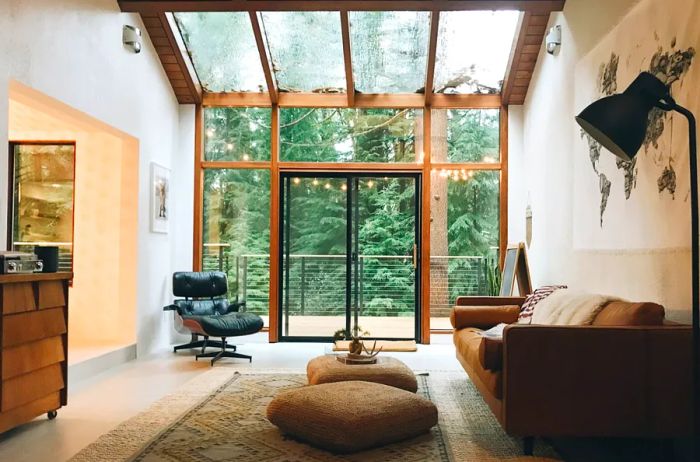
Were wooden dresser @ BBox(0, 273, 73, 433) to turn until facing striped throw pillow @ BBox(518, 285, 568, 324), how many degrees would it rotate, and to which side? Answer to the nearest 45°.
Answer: approximately 45° to its left

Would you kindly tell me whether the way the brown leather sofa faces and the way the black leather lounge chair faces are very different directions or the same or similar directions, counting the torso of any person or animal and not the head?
very different directions

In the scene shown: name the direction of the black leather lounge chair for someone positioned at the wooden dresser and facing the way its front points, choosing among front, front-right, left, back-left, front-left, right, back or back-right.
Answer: left

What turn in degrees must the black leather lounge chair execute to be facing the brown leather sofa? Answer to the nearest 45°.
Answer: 0° — it already faces it

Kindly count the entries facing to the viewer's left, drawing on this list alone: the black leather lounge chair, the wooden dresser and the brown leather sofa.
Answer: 1

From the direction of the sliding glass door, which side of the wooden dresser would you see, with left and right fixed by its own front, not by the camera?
left

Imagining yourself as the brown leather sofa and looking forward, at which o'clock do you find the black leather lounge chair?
The black leather lounge chair is roughly at 1 o'clock from the brown leather sofa.

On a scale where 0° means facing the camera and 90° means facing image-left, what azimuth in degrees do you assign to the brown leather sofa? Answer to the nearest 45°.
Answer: approximately 90°

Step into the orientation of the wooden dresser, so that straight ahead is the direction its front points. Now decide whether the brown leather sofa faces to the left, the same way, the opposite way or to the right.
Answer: the opposite way

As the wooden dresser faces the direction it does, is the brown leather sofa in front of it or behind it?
in front
